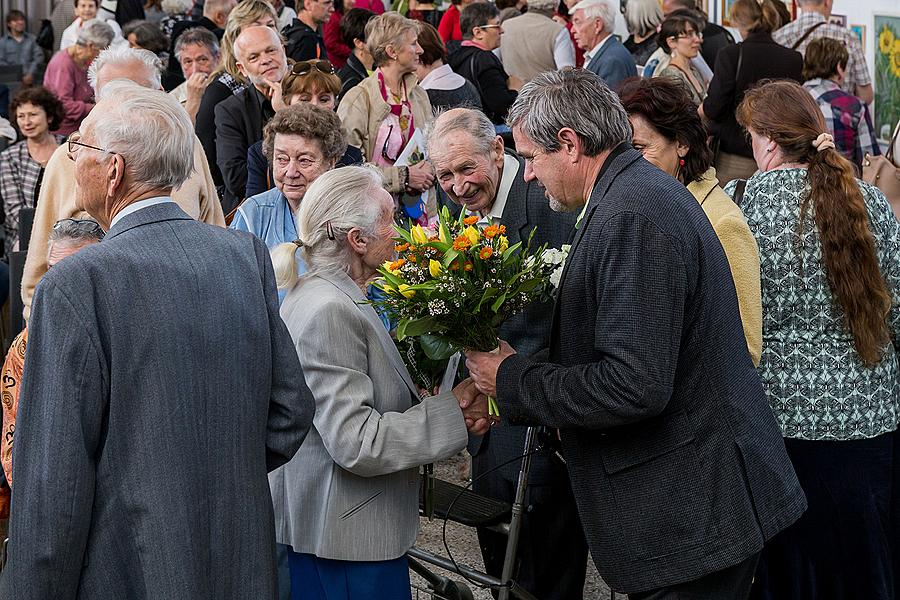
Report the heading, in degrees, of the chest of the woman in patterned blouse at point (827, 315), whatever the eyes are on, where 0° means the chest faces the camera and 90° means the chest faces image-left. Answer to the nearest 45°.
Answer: approximately 135°

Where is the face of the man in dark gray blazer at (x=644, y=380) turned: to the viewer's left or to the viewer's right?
to the viewer's left

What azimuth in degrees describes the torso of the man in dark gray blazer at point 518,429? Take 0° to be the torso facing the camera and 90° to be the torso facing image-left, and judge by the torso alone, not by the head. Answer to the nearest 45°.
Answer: approximately 45°

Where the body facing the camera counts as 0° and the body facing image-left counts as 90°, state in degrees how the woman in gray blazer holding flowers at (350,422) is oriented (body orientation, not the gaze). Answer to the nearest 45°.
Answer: approximately 270°

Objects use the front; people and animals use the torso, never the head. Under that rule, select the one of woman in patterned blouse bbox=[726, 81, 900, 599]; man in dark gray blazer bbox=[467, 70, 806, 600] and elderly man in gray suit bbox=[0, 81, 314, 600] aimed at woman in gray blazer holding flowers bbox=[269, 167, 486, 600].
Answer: the man in dark gray blazer

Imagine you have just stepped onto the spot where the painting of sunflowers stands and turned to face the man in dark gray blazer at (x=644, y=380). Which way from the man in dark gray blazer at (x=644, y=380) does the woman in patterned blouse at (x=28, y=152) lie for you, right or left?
right

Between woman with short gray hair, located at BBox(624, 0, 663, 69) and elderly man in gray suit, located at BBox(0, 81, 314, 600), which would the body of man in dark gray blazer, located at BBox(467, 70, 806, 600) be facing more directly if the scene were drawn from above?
the elderly man in gray suit

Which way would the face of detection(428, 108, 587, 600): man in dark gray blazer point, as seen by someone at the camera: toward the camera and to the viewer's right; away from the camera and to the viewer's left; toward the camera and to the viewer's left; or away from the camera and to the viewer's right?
toward the camera and to the viewer's left

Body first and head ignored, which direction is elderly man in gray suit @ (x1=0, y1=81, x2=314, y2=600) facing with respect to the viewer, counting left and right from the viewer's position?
facing away from the viewer and to the left of the viewer

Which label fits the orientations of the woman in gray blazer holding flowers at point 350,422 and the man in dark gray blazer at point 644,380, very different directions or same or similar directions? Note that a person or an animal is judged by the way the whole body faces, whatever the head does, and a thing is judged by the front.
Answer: very different directions

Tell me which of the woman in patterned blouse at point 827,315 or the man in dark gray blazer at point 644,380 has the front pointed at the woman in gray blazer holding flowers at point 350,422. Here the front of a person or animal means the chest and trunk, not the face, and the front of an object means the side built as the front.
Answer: the man in dark gray blazer

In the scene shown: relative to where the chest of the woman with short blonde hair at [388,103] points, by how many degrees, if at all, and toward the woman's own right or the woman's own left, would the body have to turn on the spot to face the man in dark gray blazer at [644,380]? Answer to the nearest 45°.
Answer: approximately 45° to the woman's own right

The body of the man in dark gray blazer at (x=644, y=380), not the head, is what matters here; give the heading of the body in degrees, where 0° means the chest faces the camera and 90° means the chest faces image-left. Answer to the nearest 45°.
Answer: approximately 90°
